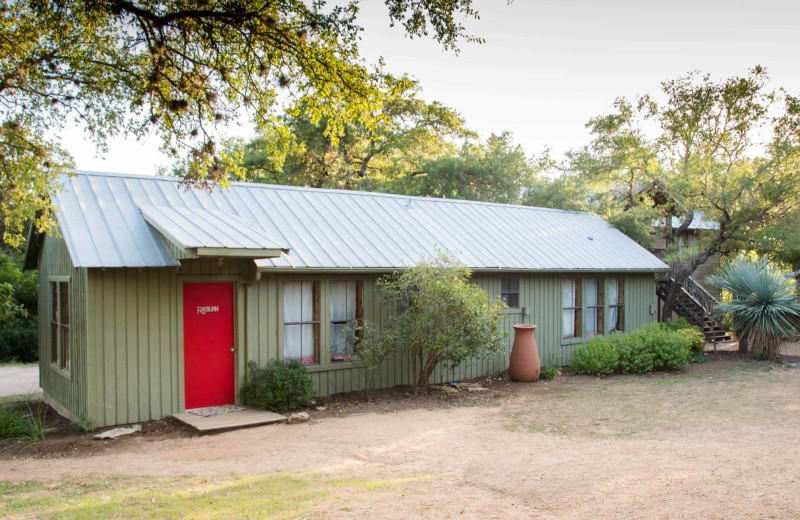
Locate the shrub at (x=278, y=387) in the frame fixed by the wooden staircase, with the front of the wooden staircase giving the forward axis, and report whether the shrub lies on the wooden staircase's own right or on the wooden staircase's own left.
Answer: on the wooden staircase's own right

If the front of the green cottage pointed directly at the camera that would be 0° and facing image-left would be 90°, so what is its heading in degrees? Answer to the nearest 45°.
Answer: approximately 315°

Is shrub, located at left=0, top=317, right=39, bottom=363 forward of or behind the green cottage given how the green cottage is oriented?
behind

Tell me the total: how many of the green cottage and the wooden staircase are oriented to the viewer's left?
0
